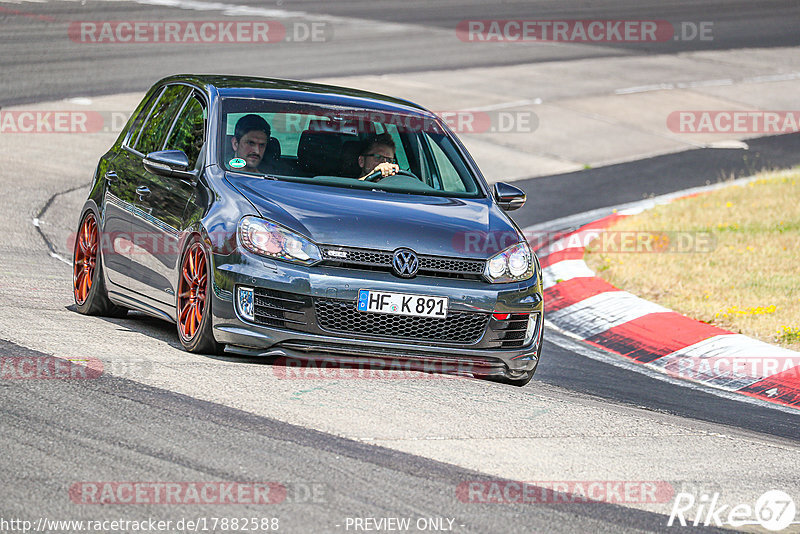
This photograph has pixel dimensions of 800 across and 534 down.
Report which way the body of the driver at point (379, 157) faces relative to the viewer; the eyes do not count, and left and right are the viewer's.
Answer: facing the viewer and to the right of the viewer

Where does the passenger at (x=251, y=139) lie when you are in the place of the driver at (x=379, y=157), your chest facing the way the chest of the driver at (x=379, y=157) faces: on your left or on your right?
on your right

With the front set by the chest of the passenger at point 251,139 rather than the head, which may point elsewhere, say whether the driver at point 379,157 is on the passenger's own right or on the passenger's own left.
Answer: on the passenger's own left

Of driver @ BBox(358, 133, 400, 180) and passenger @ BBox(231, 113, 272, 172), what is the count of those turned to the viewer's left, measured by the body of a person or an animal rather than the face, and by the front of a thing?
0

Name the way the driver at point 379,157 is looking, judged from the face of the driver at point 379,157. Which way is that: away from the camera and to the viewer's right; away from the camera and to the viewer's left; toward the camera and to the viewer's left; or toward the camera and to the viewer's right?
toward the camera and to the viewer's right
